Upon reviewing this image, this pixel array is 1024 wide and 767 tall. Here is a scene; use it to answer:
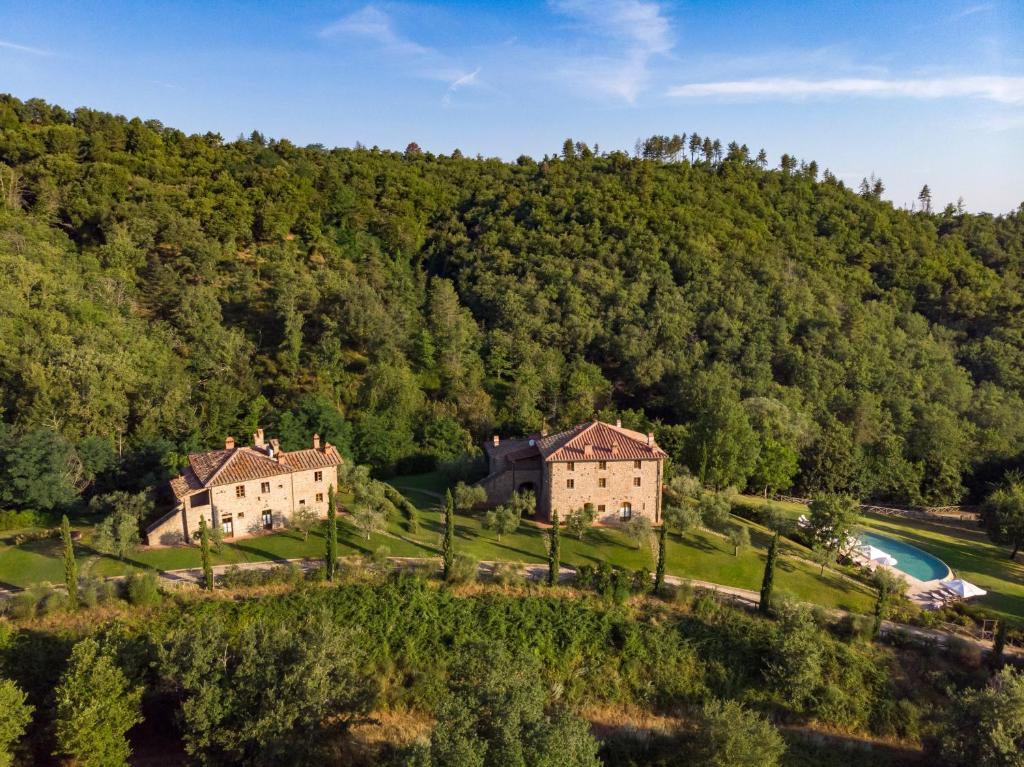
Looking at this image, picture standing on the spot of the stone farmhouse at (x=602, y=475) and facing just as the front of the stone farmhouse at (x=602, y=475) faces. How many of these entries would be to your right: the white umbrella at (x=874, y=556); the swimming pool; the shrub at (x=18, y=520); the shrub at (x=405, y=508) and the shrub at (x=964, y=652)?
2

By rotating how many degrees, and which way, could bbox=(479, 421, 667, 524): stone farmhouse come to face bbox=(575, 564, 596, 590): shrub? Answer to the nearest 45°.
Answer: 0° — it already faces it

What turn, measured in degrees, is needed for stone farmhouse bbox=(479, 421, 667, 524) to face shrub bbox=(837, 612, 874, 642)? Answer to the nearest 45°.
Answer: approximately 45° to its left

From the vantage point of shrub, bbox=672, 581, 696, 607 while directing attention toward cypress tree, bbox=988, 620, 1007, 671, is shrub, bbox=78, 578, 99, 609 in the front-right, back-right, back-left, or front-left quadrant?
back-right

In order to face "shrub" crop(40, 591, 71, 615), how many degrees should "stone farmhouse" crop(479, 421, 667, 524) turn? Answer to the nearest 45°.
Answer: approximately 45° to its right

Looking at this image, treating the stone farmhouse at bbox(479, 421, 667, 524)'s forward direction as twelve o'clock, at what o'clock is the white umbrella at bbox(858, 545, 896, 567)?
The white umbrella is roughly at 9 o'clock from the stone farmhouse.

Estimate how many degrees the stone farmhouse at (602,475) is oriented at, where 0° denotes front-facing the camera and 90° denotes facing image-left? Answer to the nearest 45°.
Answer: approximately 0°

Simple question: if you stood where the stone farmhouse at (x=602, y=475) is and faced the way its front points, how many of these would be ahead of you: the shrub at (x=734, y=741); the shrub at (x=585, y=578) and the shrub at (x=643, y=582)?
3

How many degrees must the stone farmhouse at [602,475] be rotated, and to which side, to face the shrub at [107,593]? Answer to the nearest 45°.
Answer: approximately 45° to its right

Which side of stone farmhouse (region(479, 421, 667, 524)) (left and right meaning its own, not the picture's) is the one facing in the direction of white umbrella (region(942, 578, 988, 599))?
left

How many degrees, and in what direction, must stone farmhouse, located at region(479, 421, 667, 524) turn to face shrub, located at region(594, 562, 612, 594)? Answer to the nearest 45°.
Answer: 0° — it already faces it
